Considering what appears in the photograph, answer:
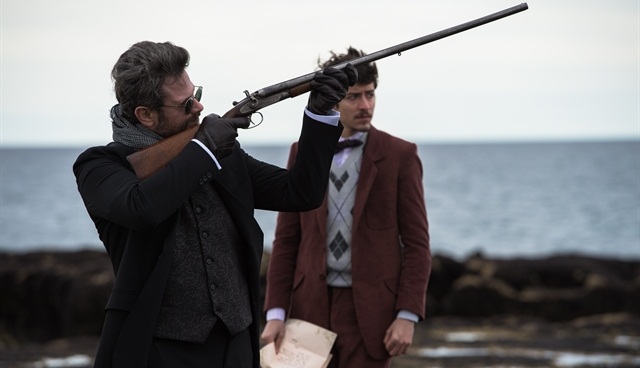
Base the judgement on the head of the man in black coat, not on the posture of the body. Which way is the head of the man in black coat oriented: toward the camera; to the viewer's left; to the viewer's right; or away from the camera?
to the viewer's right

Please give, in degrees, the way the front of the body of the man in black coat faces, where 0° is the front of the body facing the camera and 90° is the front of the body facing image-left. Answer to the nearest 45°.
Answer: approximately 315°

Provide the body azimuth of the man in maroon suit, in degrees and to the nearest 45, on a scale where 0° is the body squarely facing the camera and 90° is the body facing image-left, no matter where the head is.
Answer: approximately 0°
